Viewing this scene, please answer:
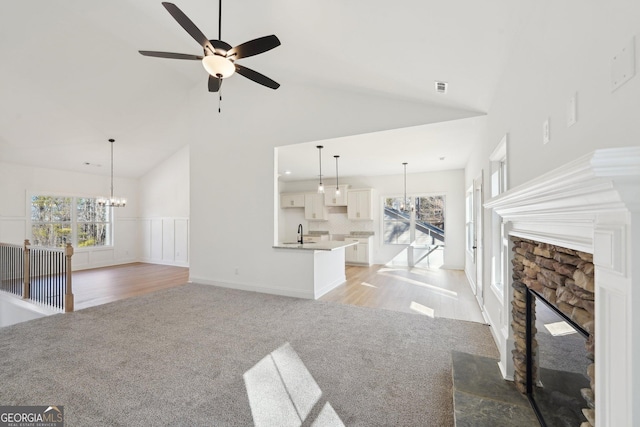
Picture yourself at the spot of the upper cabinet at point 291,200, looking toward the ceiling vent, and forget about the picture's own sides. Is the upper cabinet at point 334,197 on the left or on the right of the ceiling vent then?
left

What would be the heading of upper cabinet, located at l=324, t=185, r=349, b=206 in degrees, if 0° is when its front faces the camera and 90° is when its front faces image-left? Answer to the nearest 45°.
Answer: approximately 0°

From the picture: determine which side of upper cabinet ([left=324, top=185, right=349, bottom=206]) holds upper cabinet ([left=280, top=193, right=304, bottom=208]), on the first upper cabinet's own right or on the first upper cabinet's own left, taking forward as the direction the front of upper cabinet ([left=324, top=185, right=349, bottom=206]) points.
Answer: on the first upper cabinet's own right

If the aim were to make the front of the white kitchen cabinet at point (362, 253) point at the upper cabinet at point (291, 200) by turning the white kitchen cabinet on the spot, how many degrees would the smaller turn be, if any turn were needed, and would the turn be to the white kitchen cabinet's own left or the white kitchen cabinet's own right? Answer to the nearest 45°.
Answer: approximately 135° to the white kitchen cabinet's own right

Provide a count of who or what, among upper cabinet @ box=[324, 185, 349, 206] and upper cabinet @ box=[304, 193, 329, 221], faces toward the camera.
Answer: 2

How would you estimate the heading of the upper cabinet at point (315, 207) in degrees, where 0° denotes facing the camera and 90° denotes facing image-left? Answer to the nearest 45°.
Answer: approximately 0°
